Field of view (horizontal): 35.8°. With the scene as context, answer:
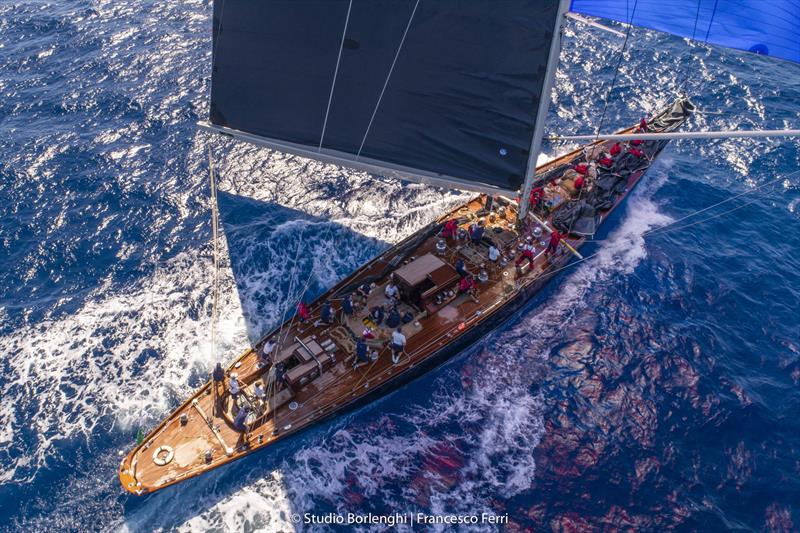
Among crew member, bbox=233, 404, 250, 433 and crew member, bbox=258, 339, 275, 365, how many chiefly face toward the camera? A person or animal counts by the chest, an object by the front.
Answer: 0

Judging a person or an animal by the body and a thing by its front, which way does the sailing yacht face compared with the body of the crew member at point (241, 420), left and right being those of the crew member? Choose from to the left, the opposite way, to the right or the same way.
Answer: the same way

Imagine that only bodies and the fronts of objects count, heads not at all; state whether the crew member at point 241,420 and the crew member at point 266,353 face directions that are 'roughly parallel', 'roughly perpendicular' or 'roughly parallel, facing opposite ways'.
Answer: roughly parallel

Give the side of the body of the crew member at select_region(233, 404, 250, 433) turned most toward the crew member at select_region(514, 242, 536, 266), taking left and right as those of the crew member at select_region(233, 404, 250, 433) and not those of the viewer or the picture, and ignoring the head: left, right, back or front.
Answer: front

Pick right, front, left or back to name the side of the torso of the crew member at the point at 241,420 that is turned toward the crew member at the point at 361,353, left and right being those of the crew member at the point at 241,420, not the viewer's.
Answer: front

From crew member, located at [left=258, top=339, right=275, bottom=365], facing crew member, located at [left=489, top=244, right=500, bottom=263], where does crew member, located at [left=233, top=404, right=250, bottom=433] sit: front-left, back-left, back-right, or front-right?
back-right

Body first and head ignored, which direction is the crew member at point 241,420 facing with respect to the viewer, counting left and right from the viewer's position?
facing away from the viewer and to the right of the viewer

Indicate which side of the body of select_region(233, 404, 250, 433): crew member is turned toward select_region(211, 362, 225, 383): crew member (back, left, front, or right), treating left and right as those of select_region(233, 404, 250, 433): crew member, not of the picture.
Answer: left

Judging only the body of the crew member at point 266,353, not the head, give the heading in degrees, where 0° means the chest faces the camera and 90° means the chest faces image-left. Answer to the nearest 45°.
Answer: approximately 225°

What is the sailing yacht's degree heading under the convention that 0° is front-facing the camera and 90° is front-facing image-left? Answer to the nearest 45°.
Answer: approximately 225°
